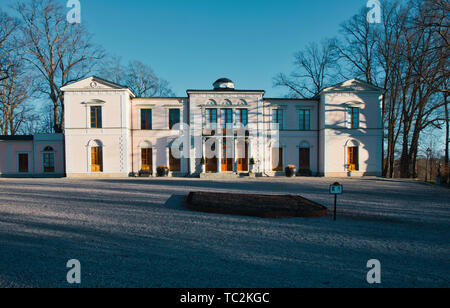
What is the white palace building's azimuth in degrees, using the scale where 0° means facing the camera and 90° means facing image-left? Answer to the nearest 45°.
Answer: approximately 0°
